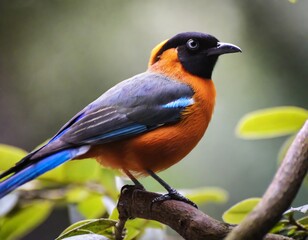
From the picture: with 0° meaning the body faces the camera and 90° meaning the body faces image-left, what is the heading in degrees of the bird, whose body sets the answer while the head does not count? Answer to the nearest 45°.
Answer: approximately 270°
